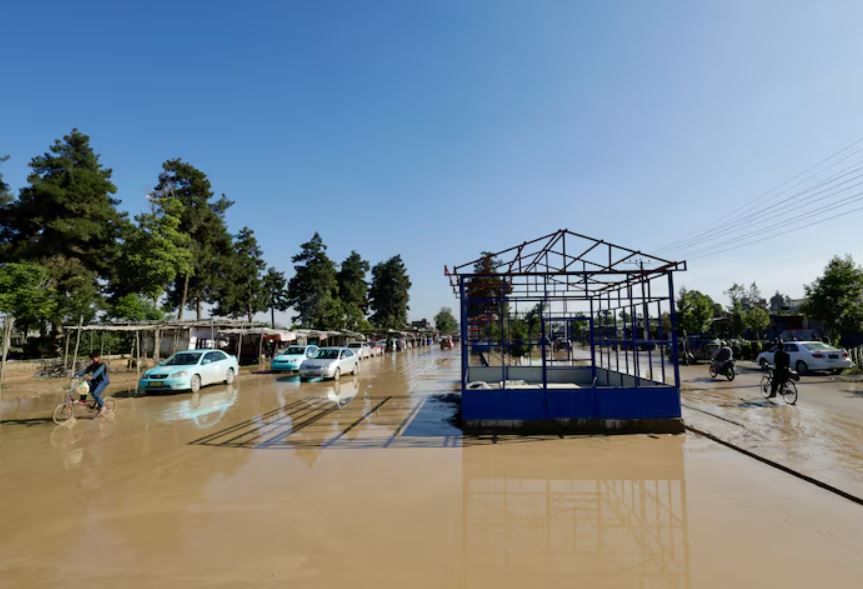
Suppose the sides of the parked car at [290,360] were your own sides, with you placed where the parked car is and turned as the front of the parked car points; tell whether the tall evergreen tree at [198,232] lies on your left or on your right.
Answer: on your right

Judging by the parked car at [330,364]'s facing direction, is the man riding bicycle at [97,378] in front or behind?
in front

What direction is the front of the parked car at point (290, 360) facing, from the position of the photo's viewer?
facing the viewer and to the left of the viewer

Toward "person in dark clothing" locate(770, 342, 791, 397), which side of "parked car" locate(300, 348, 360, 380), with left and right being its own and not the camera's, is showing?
left

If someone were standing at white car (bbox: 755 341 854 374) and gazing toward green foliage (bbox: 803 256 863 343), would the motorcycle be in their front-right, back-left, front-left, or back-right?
back-left

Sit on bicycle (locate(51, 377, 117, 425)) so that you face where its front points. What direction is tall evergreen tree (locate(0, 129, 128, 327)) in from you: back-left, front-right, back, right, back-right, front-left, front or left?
back-right

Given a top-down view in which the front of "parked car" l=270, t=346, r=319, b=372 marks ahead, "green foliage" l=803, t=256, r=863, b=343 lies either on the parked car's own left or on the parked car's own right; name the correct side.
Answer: on the parked car's own left

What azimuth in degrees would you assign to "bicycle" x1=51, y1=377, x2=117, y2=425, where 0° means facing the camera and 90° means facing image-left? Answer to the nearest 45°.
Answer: approximately 45°

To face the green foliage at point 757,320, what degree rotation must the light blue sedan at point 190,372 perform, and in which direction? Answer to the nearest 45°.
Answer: approximately 135° to its left

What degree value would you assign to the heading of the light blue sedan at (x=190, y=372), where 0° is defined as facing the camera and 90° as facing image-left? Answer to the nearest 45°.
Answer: approximately 45°
